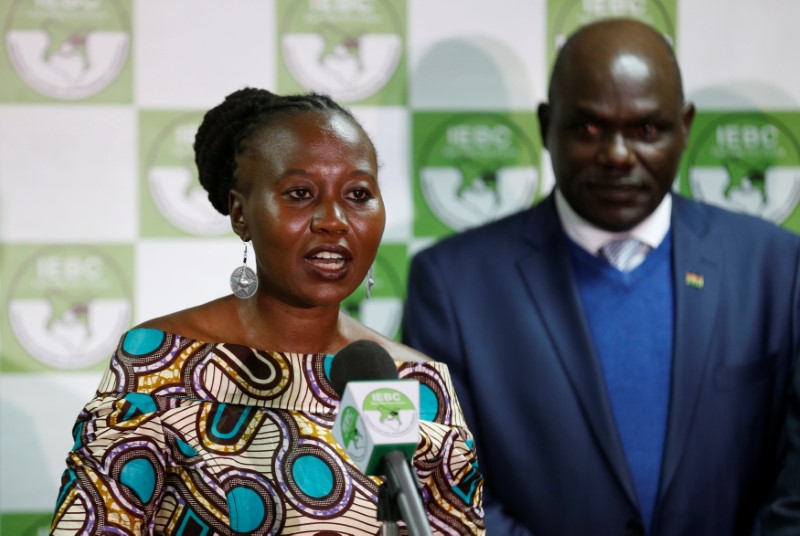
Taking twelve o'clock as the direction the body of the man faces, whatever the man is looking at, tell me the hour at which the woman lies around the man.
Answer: The woman is roughly at 1 o'clock from the man.

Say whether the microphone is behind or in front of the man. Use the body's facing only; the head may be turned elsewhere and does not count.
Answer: in front

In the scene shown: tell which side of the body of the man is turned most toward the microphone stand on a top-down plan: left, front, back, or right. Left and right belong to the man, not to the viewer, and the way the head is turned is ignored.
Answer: front

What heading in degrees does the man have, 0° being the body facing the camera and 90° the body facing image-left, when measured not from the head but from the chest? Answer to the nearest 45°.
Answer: approximately 0°
